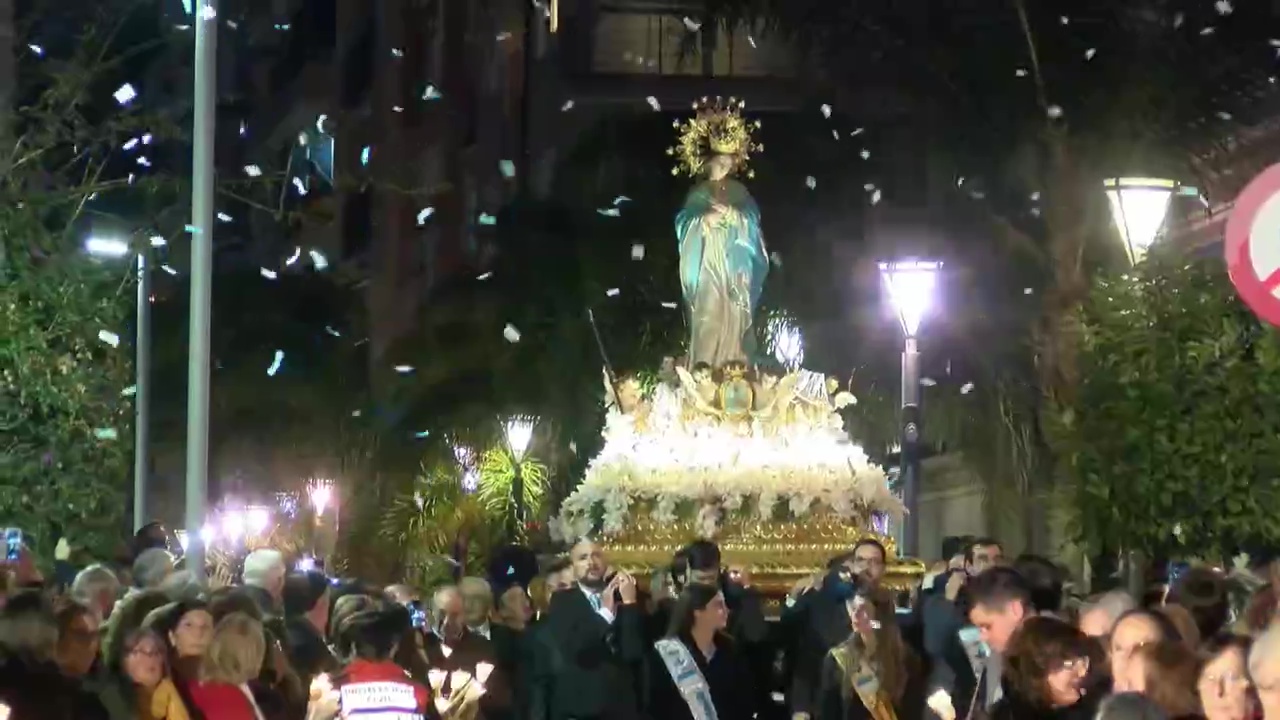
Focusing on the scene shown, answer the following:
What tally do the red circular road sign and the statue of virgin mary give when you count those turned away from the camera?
0

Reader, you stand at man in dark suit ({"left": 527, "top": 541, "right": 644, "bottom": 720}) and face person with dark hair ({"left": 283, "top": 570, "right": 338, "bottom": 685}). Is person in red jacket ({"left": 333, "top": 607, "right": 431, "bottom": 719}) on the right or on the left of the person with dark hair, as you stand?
left

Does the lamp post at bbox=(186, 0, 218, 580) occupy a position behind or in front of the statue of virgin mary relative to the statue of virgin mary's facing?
in front

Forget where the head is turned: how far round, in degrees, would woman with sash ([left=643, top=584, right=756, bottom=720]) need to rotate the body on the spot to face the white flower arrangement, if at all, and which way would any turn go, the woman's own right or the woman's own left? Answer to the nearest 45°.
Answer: approximately 135° to the woman's own left

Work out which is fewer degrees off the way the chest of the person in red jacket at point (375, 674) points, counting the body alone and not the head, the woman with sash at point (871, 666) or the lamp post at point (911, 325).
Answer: the lamp post

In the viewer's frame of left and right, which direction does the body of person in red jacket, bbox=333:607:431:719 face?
facing away from the viewer

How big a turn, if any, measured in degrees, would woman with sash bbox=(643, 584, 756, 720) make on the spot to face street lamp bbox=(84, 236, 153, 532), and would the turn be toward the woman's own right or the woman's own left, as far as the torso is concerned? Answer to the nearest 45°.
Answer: approximately 180°

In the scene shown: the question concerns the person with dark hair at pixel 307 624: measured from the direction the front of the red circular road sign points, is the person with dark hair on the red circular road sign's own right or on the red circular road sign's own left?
on the red circular road sign's own right

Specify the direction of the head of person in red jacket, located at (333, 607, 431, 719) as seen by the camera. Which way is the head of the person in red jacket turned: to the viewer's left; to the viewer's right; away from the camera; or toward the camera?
away from the camera

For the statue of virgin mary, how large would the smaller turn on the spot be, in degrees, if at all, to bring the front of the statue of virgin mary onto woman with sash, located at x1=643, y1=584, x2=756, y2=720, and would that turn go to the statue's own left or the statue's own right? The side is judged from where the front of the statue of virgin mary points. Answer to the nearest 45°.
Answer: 0° — it already faces them

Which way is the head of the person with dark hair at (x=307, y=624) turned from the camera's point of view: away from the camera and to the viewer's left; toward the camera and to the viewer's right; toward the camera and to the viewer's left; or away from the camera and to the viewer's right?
away from the camera and to the viewer's right
